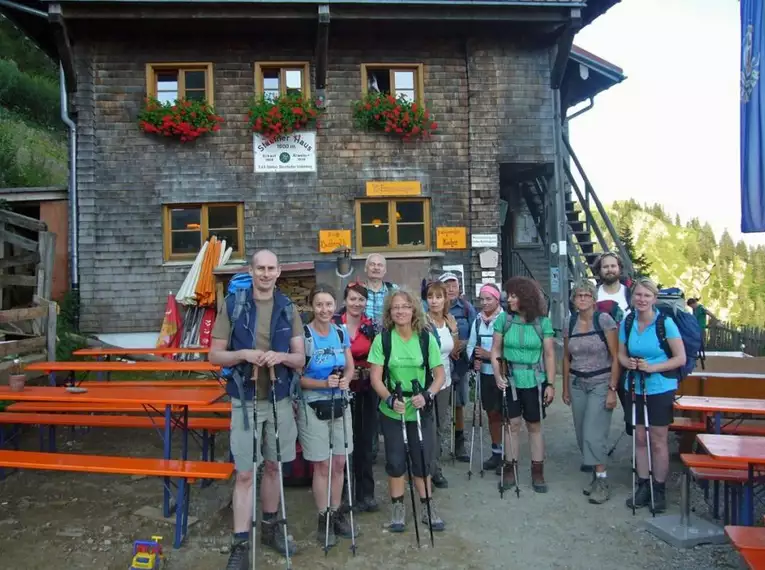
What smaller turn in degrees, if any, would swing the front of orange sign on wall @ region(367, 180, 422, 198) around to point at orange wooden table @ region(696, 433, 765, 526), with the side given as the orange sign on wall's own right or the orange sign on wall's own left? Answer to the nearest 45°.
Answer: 0° — it already faces it

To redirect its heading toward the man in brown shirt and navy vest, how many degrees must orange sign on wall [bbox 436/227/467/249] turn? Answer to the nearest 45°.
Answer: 0° — it already faces them

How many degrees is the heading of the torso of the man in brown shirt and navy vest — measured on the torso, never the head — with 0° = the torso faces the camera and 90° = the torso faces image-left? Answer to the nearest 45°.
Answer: approximately 0°

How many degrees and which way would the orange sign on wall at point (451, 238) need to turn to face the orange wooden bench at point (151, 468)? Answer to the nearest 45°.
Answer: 0° — it already faces it

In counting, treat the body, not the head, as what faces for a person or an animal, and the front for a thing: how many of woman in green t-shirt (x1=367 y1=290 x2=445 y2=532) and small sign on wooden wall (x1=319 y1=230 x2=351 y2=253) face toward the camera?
2

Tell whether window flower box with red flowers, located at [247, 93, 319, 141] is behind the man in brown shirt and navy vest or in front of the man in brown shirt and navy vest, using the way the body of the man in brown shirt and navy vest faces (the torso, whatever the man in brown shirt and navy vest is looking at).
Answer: behind

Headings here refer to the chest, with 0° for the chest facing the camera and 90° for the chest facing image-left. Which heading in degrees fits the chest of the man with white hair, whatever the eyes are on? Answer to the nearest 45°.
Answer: approximately 0°

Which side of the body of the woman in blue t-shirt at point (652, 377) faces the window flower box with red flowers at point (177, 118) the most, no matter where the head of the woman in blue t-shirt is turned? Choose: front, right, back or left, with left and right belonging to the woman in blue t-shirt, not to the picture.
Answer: right
